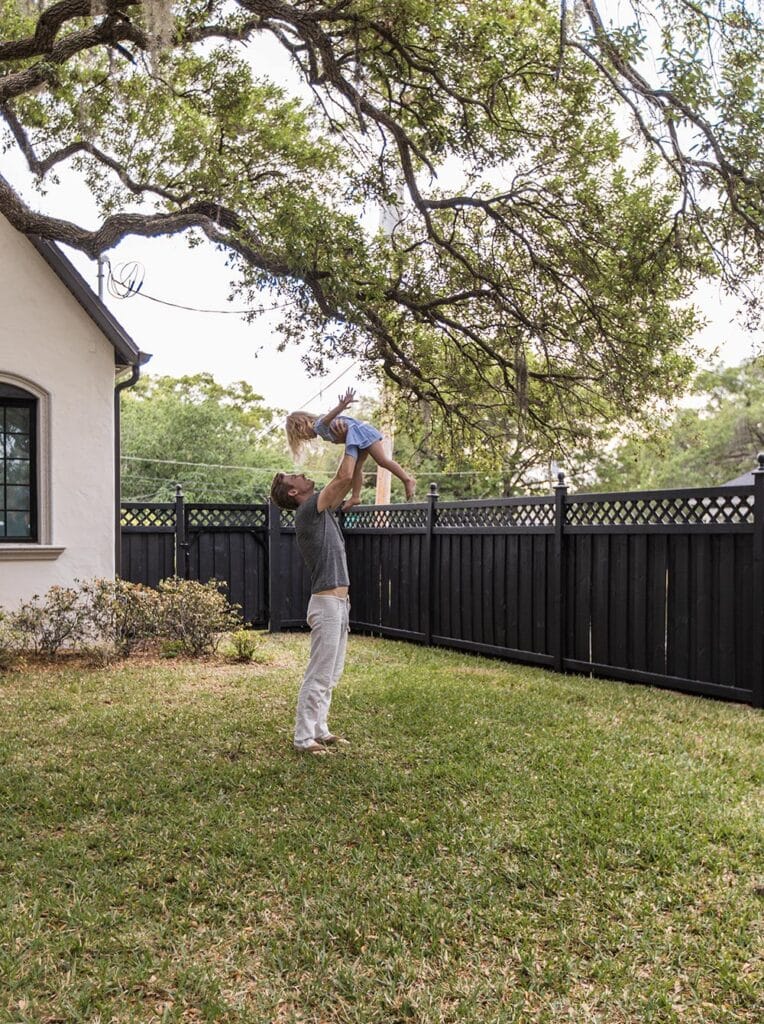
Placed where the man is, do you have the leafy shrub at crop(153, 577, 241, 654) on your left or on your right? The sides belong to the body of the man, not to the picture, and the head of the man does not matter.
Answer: on your left

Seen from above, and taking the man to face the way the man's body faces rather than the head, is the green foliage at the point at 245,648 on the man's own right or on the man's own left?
on the man's own left

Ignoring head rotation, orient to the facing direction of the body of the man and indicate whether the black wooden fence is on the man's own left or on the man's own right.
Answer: on the man's own left

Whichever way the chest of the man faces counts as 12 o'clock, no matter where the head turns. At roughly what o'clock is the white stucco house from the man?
The white stucco house is roughly at 8 o'clock from the man.

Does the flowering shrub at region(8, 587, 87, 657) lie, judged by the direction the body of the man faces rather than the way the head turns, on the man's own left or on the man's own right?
on the man's own left

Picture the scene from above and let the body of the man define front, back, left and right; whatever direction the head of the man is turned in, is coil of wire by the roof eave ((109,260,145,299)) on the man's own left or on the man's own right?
on the man's own left

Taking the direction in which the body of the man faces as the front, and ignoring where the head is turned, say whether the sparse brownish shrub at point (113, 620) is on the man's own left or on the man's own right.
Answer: on the man's own left

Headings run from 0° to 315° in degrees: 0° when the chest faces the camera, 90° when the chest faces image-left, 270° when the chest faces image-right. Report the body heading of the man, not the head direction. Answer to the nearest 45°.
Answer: approximately 270°

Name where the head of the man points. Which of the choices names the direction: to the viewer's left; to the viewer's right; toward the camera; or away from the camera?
to the viewer's right
